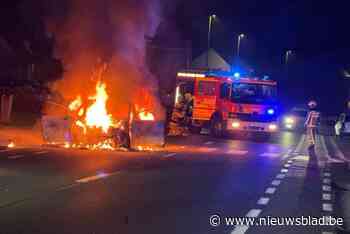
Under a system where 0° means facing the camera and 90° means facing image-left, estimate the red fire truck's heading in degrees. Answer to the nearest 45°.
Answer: approximately 315°

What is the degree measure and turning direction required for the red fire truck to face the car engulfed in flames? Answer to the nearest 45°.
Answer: approximately 90° to its right

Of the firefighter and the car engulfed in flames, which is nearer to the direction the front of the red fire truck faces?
the firefighter
